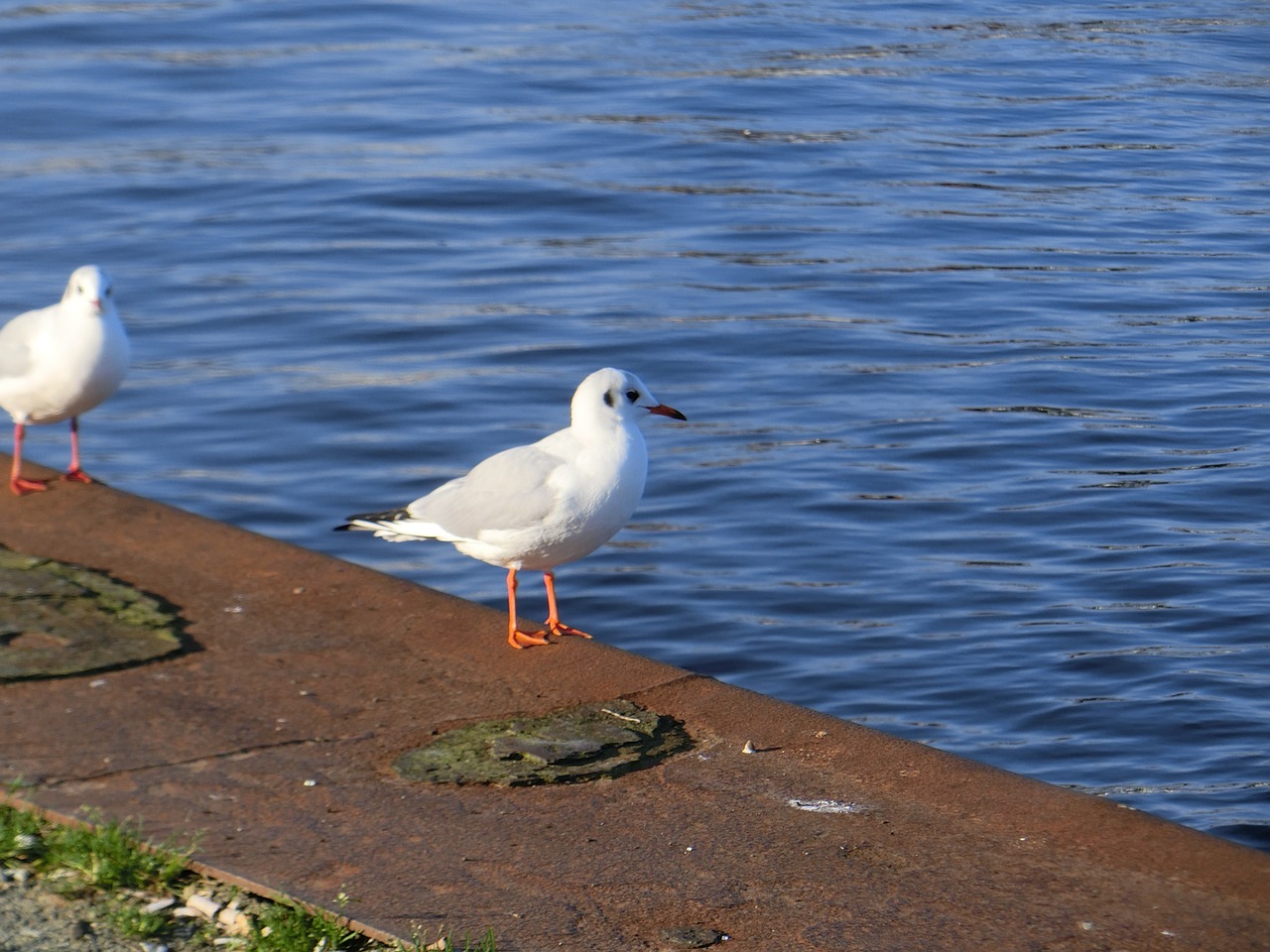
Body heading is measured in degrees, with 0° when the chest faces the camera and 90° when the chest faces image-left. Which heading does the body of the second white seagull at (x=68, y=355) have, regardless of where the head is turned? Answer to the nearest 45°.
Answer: approximately 315°

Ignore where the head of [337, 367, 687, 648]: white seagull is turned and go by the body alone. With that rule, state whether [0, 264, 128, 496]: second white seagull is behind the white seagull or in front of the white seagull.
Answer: behind

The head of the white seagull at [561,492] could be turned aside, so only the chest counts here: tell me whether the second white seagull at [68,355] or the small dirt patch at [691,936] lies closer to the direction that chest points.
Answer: the small dirt patch

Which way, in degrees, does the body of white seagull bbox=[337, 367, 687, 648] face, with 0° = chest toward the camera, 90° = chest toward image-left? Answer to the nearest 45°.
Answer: approximately 270°
